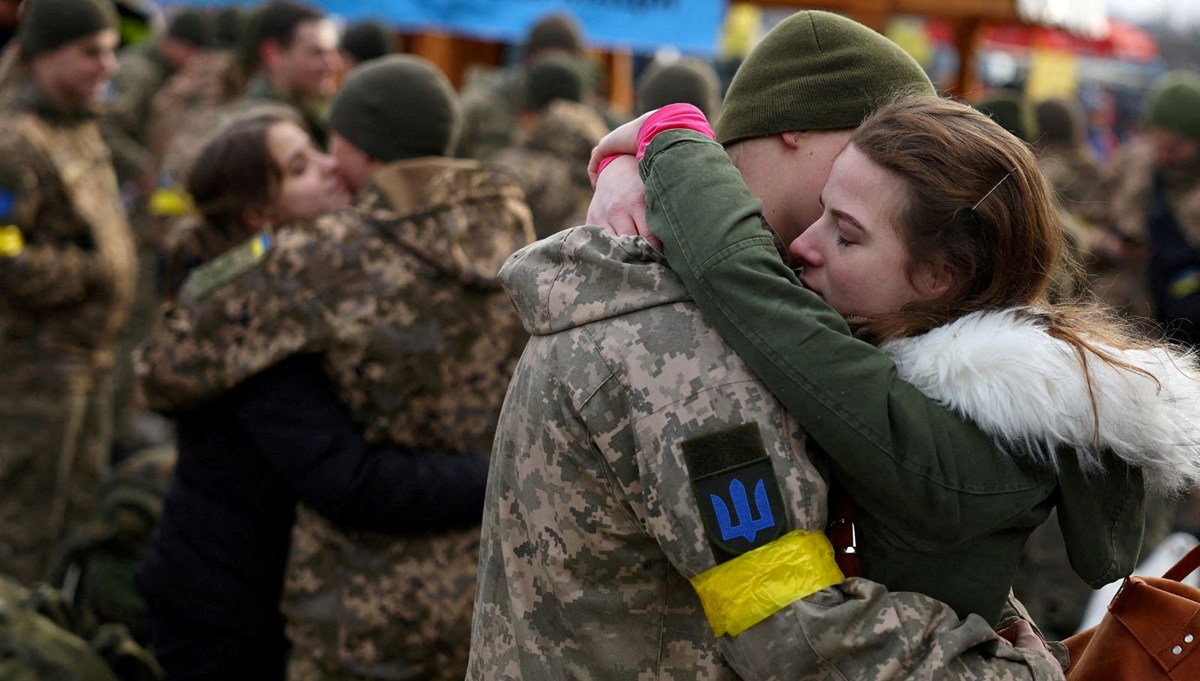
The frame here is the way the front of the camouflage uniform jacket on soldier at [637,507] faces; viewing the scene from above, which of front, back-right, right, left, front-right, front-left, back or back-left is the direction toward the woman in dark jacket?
left

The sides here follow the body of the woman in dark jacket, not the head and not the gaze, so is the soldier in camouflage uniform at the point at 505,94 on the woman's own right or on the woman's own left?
on the woman's own left

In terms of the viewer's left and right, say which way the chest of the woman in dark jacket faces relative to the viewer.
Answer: facing to the right of the viewer

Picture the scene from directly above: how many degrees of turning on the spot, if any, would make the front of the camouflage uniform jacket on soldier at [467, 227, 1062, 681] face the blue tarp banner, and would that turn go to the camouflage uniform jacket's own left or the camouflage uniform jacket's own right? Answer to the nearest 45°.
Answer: approximately 45° to the camouflage uniform jacket's own left

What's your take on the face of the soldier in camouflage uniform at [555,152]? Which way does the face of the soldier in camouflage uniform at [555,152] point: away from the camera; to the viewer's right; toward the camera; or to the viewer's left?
away from the camera

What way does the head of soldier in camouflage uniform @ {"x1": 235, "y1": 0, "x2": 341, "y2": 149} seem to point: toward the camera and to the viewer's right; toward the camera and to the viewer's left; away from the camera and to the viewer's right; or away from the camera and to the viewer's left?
toward the camera and to the viewer's right

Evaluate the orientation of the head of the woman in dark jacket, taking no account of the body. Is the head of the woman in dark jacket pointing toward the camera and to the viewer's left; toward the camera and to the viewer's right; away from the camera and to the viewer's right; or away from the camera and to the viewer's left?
toward the camera and to the viewer's right

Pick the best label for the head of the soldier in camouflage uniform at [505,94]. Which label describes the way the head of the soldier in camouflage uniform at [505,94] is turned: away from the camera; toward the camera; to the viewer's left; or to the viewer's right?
away from the camera

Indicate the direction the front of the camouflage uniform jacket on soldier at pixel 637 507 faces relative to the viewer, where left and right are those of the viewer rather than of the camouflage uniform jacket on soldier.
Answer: facing away from the viewer and to the right of the viewer

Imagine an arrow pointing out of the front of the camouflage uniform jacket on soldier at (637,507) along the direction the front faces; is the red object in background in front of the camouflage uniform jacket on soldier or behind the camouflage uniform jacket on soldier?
in front

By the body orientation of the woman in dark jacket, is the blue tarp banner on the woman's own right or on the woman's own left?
on the woman's own left

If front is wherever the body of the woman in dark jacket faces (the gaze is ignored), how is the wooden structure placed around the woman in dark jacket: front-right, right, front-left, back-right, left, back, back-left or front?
front-left
